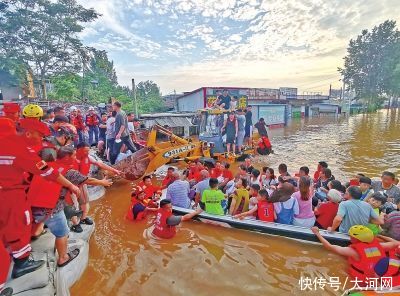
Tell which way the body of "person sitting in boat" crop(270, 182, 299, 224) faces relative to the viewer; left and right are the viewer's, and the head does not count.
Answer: facing away from the viewer

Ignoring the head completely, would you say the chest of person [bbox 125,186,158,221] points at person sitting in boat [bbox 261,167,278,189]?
yes

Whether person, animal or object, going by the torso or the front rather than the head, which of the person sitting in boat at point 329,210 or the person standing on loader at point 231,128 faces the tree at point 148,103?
the person sitting in boat

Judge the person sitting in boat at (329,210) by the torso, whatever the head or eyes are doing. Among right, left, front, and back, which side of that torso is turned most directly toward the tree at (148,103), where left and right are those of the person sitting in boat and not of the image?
front

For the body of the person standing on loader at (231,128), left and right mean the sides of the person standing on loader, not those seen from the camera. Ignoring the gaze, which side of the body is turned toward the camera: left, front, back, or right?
front

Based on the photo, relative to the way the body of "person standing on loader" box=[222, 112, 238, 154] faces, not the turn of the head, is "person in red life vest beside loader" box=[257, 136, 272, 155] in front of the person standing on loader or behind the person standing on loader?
behind

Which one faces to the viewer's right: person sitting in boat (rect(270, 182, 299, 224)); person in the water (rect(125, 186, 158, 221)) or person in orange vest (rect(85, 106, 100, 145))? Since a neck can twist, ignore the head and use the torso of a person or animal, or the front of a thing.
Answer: person in the water (rect(125, 186, 158, 221))

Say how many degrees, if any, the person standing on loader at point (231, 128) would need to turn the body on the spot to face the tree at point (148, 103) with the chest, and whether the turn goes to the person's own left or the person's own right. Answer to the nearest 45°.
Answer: approximately 135° to the person's own right

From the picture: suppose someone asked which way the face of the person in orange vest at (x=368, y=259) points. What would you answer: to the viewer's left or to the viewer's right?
to the viewer's left

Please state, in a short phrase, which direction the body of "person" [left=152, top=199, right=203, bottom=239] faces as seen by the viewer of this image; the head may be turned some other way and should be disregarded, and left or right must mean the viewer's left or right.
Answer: facing away from the viewer and to the right of the viewer

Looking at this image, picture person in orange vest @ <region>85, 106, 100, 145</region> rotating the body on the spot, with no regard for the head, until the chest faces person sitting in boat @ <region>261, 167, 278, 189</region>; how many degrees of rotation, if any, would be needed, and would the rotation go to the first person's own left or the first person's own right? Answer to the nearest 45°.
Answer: approximately 45° to the first person's own left

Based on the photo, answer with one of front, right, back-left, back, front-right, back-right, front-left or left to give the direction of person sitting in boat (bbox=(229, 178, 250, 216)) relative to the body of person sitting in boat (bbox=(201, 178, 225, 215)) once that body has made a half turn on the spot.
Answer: left
